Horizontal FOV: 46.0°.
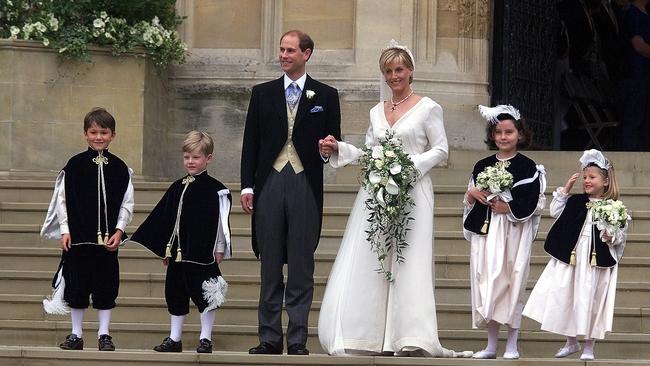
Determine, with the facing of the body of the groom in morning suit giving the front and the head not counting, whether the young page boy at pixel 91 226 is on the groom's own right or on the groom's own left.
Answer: on the groom's own right

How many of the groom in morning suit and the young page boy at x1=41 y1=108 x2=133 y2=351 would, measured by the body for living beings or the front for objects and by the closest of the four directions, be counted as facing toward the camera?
2

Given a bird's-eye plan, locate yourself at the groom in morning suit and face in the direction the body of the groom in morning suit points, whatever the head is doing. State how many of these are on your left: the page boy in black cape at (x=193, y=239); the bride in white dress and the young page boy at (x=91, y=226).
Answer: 1

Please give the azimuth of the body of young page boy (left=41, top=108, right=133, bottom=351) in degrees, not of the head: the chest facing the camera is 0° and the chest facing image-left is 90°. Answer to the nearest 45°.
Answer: approximately 0°

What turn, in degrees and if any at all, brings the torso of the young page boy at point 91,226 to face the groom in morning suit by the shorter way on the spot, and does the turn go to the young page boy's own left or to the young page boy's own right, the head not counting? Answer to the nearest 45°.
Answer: approximately 90° to the young page boy's own left

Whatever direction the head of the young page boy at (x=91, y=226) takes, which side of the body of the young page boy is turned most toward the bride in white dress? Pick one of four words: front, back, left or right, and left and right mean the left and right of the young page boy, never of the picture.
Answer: left

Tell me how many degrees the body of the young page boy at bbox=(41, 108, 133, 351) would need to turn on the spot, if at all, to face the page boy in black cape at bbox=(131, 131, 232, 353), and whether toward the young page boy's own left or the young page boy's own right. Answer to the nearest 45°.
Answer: approximately 90° to the young page boy's own left

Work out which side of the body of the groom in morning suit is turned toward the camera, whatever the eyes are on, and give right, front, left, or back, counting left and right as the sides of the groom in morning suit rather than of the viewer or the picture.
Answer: front

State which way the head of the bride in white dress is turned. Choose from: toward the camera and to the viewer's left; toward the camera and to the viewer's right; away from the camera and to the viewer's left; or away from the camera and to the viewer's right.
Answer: toward the camera and to the viewer's left

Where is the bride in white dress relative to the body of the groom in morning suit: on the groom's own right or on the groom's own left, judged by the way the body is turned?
on the groom's own left

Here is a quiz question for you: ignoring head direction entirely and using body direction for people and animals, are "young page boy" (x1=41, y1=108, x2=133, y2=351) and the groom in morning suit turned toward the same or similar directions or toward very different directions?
same or similar directions
